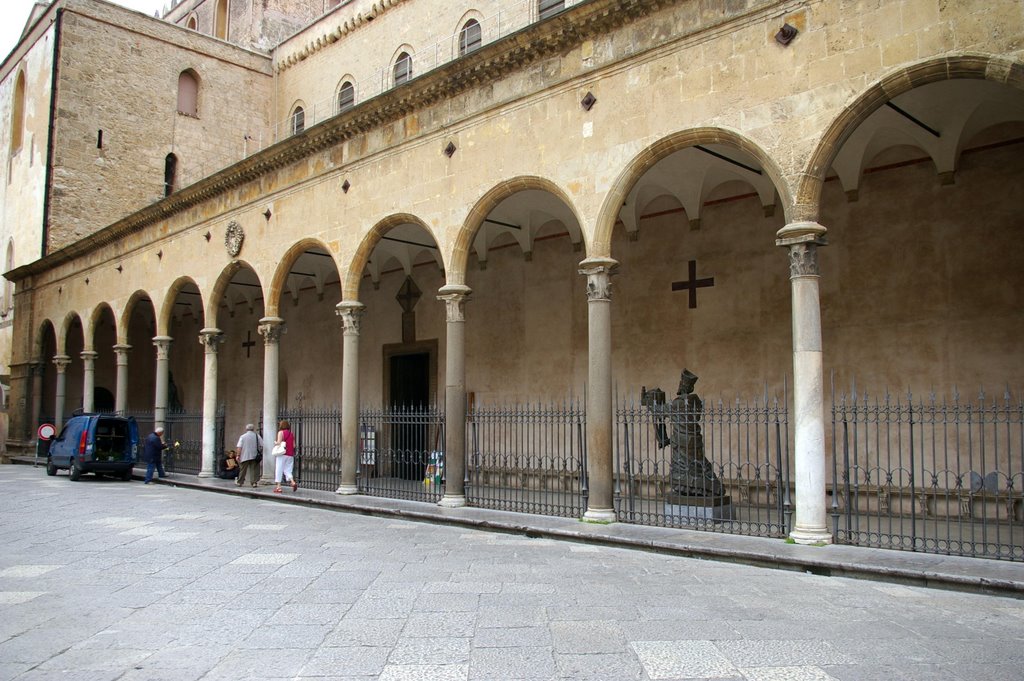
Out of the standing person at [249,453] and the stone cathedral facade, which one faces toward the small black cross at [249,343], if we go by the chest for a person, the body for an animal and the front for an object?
the standing person

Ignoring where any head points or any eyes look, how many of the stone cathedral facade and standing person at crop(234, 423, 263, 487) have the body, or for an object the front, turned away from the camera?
1

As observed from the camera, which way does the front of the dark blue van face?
facing away from the viewer and to the left of the viewer

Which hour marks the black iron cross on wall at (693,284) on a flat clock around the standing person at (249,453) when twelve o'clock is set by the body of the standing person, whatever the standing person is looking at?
The black iron cross on wall is roughly at 4 o'clock from the standing person.

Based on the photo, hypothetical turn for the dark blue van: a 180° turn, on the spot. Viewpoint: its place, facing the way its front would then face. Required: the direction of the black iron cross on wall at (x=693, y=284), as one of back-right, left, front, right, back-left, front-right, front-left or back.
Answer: front

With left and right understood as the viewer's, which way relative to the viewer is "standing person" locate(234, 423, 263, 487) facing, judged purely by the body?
facing away from the viewer

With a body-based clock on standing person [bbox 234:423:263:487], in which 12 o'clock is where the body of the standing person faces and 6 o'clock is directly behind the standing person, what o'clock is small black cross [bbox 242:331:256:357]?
The small black cross is roughly at 12 o'clock from the standing person.

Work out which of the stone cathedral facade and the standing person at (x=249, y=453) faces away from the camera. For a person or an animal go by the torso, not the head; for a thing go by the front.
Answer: the standing person

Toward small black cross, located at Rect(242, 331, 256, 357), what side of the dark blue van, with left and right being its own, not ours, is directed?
right
